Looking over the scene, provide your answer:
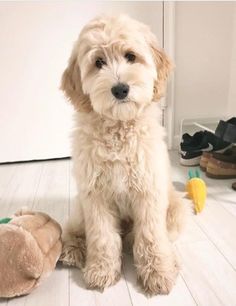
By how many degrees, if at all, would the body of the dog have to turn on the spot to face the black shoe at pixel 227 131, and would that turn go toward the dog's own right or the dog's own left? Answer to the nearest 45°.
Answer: approximately 135° to the dog's own left

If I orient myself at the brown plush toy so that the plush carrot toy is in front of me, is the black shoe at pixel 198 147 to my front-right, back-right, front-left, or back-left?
front-left

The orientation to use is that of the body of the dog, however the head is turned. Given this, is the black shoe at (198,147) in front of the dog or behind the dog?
behind

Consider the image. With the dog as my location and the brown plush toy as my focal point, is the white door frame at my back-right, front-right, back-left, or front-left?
back-right

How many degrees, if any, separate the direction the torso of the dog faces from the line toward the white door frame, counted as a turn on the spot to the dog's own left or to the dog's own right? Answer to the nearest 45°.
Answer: approximately 180°

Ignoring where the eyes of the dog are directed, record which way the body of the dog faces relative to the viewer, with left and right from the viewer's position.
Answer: facing the viewer
